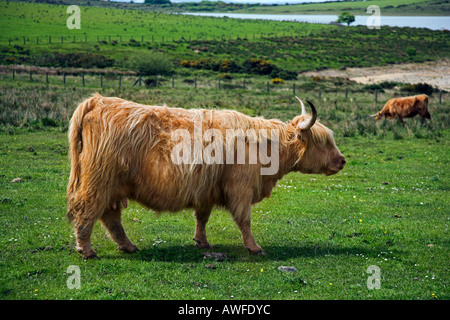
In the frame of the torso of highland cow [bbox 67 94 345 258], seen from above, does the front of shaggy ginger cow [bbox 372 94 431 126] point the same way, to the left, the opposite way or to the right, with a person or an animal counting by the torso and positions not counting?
the opposite way

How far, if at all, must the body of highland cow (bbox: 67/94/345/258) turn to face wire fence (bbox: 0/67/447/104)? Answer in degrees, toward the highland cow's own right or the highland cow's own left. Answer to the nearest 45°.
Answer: approximately 90° to the highland cow's own left

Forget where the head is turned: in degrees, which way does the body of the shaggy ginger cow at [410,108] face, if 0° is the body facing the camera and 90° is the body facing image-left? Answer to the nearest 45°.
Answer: approximately 90°

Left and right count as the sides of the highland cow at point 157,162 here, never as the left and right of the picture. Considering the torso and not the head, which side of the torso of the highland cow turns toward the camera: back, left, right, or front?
right

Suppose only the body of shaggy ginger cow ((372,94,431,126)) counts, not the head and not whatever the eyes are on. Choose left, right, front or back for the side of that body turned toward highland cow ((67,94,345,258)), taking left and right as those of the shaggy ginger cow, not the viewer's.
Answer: left

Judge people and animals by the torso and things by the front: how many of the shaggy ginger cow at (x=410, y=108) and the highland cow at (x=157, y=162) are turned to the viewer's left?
1

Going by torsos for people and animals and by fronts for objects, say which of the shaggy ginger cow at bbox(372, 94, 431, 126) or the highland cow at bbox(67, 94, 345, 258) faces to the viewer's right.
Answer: the highland cow
